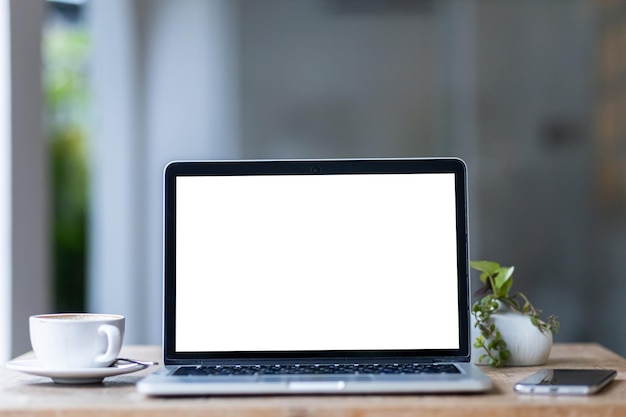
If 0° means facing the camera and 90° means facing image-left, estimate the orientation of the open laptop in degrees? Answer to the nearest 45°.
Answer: approximately 0°
